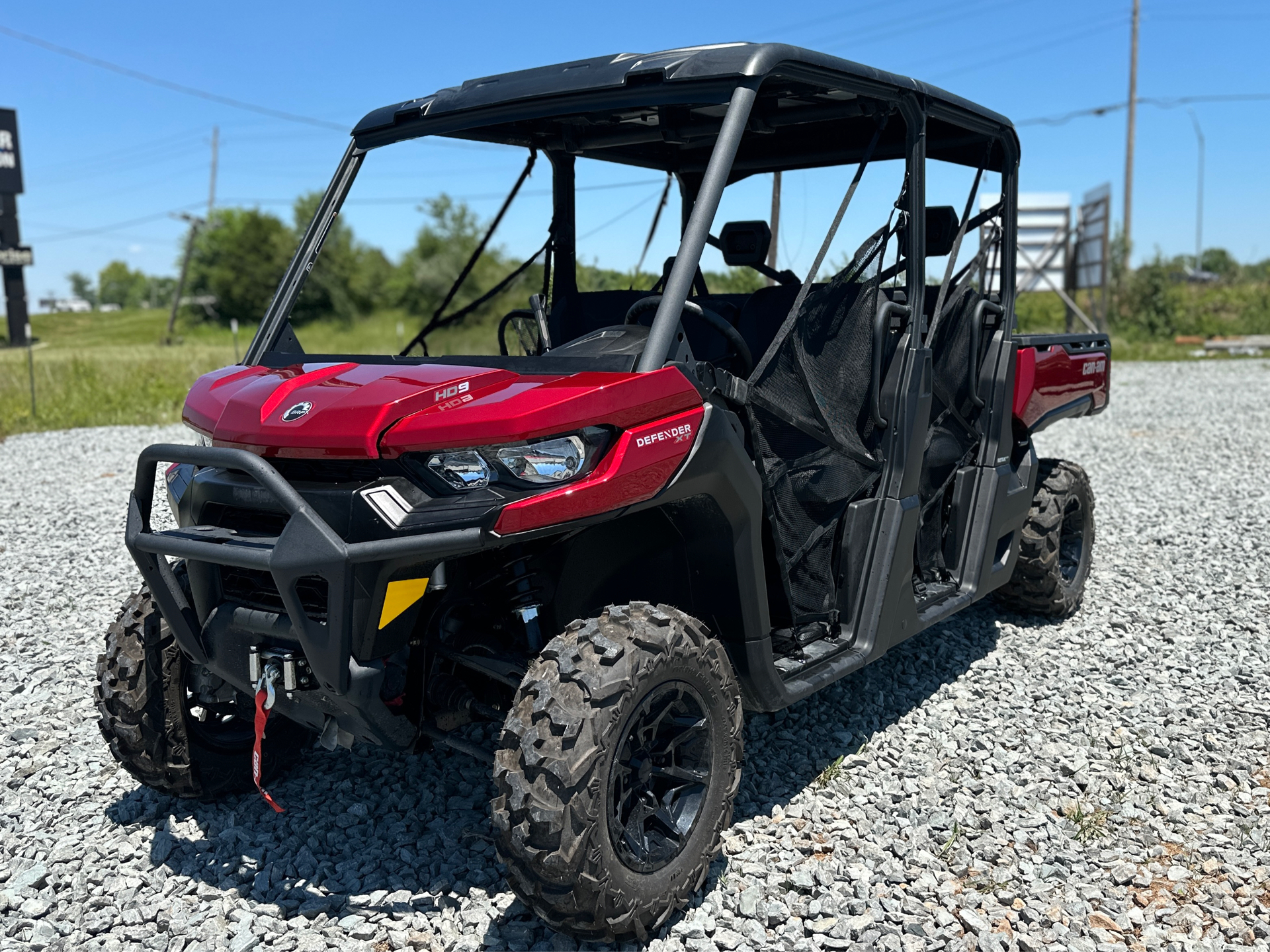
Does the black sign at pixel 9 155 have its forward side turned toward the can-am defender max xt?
yes

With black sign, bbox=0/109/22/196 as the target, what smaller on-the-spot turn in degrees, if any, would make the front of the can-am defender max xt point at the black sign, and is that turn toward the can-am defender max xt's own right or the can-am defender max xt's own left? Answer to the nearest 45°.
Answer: approximately 90° to the can-am defender max xt's own right

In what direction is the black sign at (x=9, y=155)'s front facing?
toward the camera

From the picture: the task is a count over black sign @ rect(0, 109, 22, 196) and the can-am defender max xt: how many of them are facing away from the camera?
0

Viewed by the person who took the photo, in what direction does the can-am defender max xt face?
facing the viewer and to the left of the viewer
